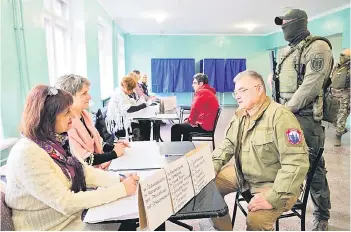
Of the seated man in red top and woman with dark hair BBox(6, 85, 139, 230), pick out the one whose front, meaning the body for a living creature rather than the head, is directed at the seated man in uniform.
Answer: the woman with dark hair

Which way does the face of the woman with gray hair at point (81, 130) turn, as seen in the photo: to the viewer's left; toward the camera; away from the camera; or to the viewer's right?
to the viewer's right

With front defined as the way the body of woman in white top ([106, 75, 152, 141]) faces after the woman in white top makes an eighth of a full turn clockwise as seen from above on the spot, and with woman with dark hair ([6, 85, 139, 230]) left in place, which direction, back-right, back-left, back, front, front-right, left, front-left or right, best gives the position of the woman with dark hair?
front-right

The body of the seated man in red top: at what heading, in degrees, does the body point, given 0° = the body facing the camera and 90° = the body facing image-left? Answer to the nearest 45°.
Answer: approximately 90°

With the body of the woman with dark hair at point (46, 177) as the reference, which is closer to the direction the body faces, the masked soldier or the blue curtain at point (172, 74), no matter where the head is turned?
the masked soldier

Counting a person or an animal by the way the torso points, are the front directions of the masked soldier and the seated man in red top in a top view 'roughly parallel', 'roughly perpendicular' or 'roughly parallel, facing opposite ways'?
roughly parallel

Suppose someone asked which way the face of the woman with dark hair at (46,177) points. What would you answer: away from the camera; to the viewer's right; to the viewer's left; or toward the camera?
to the viewer's right

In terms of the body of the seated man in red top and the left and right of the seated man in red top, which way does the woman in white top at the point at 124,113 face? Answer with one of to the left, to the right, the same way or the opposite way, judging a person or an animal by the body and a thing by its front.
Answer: the opposite way

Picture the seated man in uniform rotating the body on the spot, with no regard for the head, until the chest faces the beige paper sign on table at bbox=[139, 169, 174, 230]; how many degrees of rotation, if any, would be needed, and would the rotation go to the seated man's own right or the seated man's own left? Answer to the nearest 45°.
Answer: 0° — they already face it

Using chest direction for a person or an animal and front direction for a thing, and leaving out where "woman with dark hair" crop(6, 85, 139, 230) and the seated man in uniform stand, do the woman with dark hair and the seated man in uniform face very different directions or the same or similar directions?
very different directions

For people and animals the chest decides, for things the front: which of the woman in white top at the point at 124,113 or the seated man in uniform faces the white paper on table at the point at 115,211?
the seated man in uniform

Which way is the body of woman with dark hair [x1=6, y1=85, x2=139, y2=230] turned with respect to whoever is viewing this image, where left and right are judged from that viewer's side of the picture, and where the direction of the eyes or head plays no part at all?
facing to the right of the viewer

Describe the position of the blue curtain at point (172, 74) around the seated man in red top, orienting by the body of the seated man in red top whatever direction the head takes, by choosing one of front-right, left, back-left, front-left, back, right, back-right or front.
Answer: right
